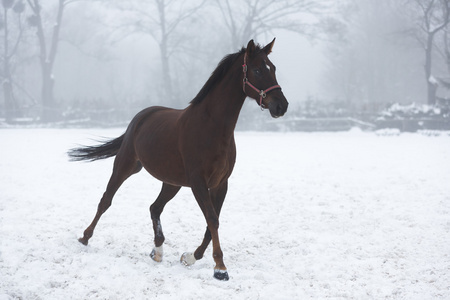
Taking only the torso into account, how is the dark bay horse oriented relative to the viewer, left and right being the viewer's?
facing the viewer and to the right of the viewer

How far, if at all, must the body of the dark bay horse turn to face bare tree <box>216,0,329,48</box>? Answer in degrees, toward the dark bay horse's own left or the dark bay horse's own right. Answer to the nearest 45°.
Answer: approximately 135° to the dark bay horse's own left

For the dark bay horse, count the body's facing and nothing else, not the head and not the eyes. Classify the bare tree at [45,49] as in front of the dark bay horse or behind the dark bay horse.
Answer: behind

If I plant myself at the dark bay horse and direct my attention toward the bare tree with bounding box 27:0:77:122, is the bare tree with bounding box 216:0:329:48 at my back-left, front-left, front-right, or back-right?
front-right

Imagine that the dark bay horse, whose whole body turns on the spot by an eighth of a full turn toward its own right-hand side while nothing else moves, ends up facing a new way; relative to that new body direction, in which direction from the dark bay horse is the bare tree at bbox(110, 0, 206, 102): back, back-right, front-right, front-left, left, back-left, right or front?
back
